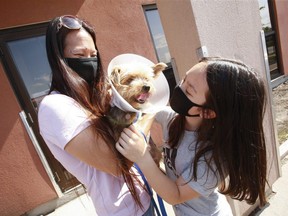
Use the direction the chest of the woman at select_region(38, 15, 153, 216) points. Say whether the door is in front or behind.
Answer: behind

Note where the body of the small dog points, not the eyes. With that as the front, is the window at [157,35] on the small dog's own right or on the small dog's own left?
on the small dog's own left

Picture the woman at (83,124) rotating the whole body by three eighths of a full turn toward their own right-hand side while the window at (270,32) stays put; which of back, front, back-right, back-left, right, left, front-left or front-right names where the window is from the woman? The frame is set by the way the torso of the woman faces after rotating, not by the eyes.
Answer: back-right

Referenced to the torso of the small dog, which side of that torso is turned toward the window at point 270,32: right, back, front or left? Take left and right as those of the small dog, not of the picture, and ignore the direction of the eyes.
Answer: left

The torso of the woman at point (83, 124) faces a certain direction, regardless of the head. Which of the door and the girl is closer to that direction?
the girl

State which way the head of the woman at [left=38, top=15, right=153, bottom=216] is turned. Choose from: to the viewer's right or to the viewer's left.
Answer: to the viewer's right

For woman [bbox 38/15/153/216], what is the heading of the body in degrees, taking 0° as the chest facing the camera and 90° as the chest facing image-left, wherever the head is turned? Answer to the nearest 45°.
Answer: approximately 315°

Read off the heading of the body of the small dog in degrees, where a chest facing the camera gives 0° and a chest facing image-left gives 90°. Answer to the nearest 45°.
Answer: approximately 315°
